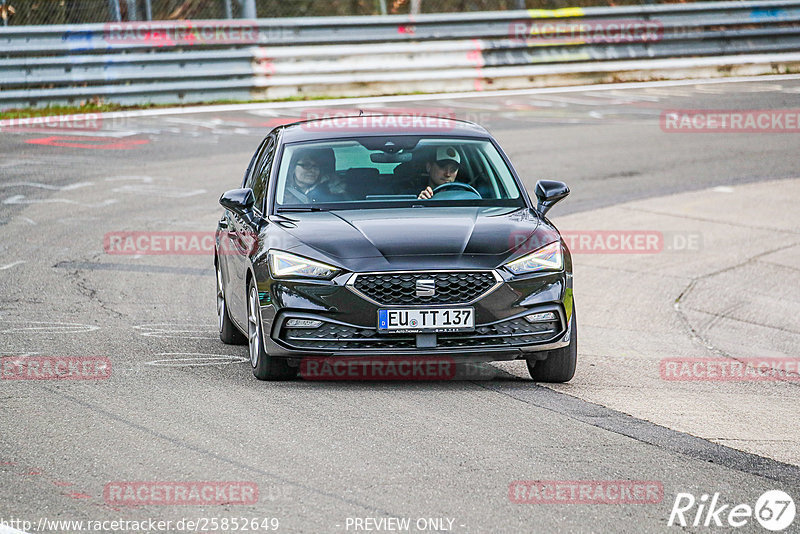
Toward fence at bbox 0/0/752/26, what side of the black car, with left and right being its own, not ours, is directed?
back

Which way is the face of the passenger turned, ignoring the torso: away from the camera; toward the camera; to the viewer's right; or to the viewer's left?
toward the camera

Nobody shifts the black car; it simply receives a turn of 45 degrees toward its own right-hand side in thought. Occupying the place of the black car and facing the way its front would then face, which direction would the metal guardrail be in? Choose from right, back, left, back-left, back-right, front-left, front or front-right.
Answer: back-right

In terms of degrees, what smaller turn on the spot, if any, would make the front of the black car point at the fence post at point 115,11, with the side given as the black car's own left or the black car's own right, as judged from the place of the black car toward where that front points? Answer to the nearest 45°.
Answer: approximately 180°

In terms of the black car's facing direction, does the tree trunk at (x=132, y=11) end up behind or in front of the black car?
behind

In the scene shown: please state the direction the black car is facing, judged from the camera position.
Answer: facing the viewer
